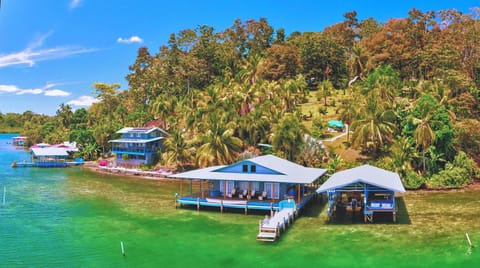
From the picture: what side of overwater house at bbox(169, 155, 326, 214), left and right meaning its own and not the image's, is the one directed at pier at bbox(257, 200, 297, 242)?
front

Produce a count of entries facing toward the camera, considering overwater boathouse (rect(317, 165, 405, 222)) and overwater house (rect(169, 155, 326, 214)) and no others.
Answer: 2

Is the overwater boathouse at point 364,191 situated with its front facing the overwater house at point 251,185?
no

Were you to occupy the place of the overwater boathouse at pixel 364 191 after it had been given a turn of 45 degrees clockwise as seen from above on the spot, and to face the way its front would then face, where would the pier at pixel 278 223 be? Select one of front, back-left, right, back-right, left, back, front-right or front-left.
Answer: front

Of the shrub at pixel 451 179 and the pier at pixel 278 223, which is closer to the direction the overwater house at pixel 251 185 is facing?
the pier

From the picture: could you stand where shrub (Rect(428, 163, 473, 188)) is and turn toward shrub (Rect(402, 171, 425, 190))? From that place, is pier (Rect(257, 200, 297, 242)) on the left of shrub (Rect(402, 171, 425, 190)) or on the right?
left

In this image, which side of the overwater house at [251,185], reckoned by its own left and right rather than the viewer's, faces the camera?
front

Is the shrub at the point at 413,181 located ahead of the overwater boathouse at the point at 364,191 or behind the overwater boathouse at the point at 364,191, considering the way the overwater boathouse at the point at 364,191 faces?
behind

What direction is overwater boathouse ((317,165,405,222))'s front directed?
toward the camera

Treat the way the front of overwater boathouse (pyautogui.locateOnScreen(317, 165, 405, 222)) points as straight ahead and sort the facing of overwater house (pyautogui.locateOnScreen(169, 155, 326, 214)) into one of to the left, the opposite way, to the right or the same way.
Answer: the same way

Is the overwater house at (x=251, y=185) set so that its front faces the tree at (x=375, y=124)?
no

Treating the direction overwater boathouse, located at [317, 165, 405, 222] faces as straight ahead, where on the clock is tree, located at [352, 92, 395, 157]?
The tree is roughly at 6 o'clock from the overwater boathouse.

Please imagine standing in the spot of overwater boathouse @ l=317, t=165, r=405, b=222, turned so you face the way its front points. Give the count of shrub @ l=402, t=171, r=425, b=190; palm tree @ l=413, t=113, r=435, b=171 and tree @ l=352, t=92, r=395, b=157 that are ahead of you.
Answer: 0

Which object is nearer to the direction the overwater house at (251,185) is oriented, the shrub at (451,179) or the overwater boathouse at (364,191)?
the overwater boathouse

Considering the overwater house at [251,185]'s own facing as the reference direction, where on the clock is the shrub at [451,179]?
The shrub is roughly at 8 o'clock from the overwater house.
